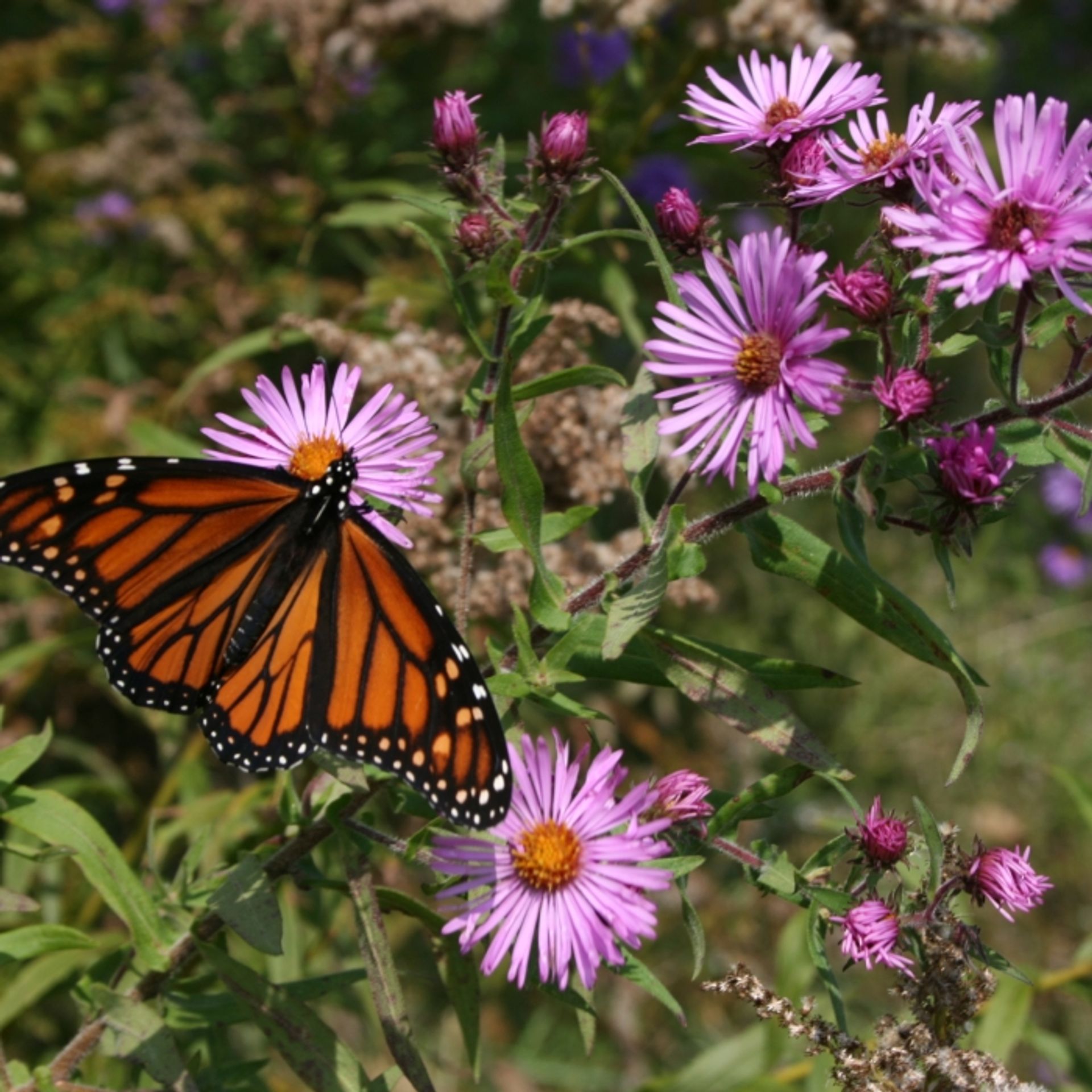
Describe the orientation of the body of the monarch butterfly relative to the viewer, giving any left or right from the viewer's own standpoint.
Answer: facing away from the viewer and to the right of the viewer

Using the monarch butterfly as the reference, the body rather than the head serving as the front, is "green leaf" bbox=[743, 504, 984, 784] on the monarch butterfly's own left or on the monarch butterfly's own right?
on the monarch butterfly's own right

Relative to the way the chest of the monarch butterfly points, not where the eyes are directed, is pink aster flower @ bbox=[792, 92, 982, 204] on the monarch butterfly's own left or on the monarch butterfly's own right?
on the monarch butterfly's own right

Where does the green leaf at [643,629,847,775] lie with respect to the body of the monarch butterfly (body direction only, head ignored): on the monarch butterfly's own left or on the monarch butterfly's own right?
on the monarch butterfly's own right

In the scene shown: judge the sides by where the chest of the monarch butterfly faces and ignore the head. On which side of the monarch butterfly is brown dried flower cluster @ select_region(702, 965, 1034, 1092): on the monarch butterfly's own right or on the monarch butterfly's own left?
on the monarch butterfly's own right
